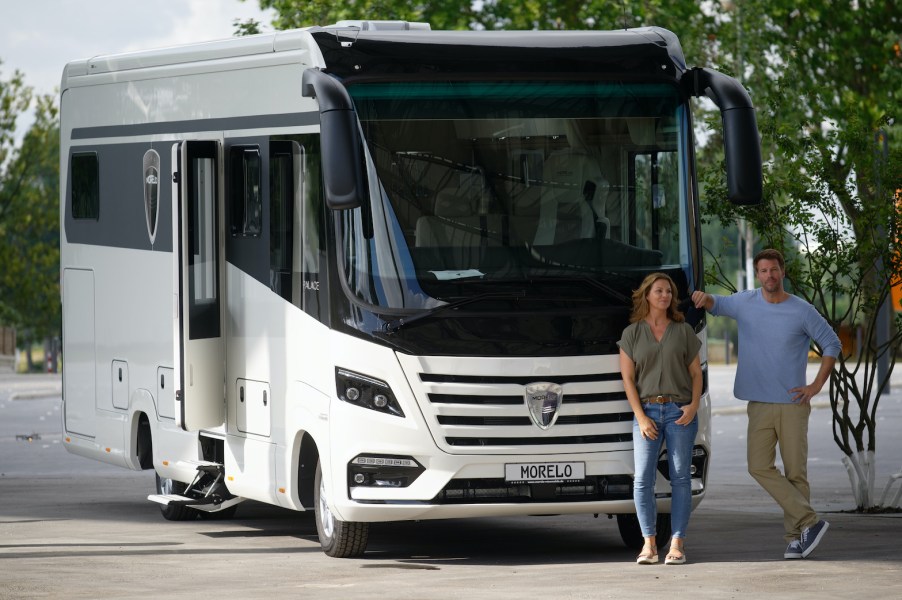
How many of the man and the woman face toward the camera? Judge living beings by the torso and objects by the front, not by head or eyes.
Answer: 2

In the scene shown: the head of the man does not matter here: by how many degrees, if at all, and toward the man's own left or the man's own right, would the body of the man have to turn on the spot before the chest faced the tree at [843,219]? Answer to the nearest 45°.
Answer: approximately 180°

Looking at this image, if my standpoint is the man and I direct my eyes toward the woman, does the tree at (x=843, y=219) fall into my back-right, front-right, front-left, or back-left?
back-right

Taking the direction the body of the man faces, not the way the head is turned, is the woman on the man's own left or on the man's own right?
on the man's own right

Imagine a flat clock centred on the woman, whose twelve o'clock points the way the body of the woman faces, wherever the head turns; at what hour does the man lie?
The man is roughly at 8 o'clock from the woman.

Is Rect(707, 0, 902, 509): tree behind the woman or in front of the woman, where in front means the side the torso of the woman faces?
behind

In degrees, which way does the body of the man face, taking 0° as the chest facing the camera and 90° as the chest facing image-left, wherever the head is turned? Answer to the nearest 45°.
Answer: approximately 0°

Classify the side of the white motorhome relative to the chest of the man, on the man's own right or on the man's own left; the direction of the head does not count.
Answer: on the man's own right
